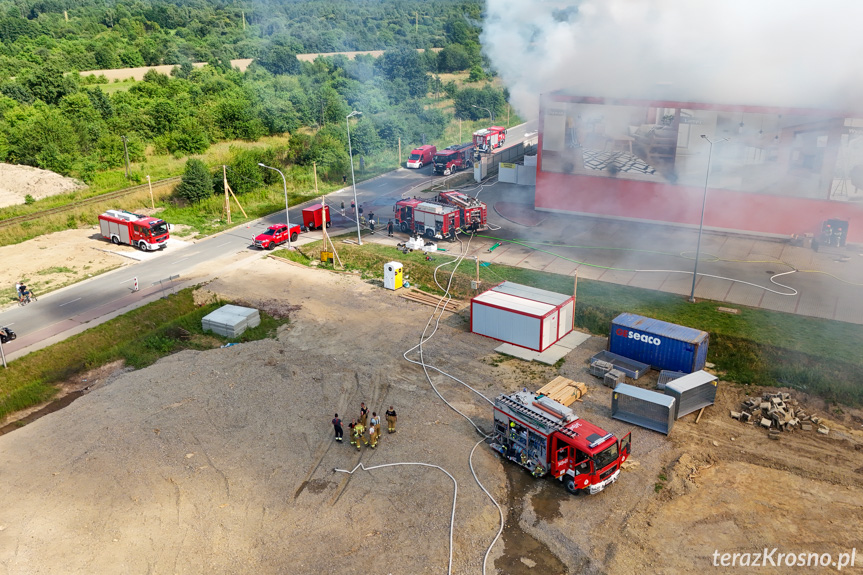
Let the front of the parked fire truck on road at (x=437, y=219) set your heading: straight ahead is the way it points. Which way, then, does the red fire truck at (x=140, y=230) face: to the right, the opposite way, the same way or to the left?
the opposite way

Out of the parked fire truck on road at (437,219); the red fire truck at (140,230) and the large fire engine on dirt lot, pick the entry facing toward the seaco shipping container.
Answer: the red fire truck

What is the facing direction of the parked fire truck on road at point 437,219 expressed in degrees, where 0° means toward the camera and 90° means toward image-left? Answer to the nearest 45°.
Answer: approximately 135°

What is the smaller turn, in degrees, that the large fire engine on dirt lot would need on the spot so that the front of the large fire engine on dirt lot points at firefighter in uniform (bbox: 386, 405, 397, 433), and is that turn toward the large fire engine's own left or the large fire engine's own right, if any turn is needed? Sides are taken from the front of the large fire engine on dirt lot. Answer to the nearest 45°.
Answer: approximately 135° to the large fire engine's own right

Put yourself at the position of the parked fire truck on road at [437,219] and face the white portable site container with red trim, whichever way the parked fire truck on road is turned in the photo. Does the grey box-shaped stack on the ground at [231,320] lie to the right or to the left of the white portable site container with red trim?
right

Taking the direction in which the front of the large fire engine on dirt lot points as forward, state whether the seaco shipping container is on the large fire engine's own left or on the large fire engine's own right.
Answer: on the large fire engine's own left

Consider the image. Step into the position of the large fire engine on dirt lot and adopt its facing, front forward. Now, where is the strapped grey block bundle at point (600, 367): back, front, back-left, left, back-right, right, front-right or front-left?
back-left

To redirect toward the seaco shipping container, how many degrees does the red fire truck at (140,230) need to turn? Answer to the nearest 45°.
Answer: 0° — it already faces it

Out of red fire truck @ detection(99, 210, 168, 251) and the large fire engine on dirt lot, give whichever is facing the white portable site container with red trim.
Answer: the red fire truck

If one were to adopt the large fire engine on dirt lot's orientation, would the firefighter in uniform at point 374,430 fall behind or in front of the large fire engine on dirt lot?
behind

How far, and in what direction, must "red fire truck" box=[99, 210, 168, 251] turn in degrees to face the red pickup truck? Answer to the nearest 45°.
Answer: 0° — it already faces it
